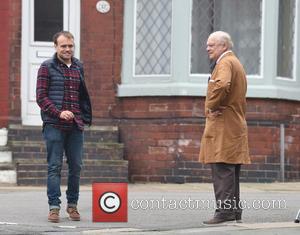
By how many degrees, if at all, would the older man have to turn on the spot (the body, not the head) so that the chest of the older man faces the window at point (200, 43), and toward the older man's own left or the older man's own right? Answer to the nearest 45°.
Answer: approximately 90° to the older man's own right

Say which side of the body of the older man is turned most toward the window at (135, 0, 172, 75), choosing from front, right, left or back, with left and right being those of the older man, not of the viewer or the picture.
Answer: right

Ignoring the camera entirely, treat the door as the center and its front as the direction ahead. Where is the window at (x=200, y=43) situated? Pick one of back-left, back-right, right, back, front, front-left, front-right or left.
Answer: left

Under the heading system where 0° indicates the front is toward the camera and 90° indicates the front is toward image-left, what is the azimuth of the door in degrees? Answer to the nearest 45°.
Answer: approximately 0°

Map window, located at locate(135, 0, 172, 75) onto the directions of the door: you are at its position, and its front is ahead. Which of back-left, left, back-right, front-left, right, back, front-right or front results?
left

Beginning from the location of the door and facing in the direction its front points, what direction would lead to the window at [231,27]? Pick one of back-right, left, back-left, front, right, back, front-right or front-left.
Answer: left

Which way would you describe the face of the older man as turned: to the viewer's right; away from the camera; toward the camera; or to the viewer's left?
to the viewer's left

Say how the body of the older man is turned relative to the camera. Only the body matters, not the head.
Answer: to the viewer's left

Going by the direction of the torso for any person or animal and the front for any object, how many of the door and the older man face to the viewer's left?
1

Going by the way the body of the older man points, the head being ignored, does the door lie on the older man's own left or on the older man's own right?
on the older man's own right
